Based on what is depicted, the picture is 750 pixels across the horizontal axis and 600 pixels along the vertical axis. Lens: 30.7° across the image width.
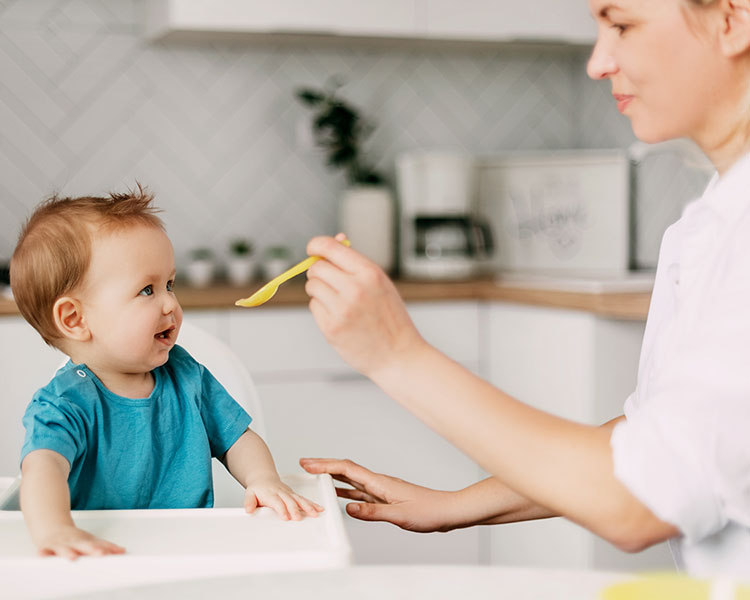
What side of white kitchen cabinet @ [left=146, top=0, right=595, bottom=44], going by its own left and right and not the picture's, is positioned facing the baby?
front

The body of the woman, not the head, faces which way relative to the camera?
to the viewer's left

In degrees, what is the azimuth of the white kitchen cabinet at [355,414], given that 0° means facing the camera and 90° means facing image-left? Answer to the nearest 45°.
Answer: approximately 0°

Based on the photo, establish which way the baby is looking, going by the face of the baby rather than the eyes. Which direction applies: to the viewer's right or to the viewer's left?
to the viewer's right

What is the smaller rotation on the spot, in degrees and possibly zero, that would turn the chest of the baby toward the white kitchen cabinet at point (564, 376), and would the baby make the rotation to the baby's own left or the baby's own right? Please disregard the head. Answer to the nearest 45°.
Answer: approximately 90° to the baby's own left

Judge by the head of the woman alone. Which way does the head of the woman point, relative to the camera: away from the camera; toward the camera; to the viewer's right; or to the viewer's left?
to the viewer's left

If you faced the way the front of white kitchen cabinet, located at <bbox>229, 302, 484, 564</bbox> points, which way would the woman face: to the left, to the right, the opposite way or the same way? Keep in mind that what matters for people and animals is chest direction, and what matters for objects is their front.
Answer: to the right
